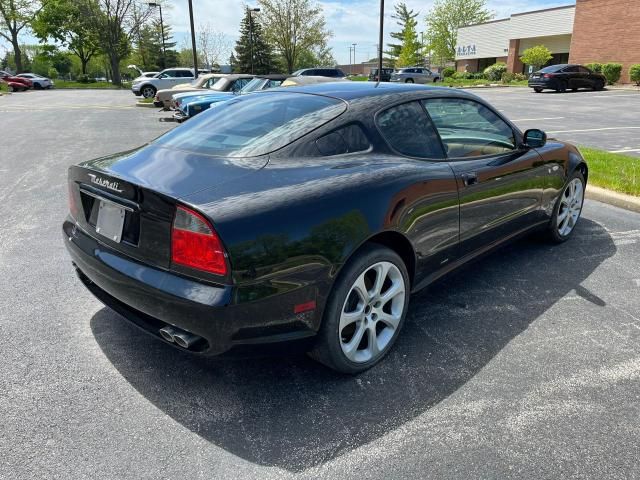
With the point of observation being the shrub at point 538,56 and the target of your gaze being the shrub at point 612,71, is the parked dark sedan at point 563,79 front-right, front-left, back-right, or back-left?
front-right

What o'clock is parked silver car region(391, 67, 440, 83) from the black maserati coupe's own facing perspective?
The parked silver car is roughly at 11 o'clock from the black maserati coupe.

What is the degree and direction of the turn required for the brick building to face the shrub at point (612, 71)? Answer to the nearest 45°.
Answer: approximately 45° to its left

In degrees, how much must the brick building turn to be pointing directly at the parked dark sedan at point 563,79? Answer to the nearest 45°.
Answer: approximately 45° to its left

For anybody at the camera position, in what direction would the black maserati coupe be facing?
facing away from the viewer and to the right of the viewer

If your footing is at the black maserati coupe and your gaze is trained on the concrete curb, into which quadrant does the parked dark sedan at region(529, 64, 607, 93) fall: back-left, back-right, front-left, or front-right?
front-left

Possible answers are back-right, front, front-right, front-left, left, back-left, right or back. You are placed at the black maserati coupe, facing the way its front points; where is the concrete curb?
front

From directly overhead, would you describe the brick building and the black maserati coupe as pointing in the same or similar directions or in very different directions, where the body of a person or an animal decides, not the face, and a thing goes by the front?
very different directions

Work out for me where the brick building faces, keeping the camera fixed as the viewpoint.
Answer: facing the viewer and to the left of the viewer

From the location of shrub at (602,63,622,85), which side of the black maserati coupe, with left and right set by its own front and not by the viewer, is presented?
front
